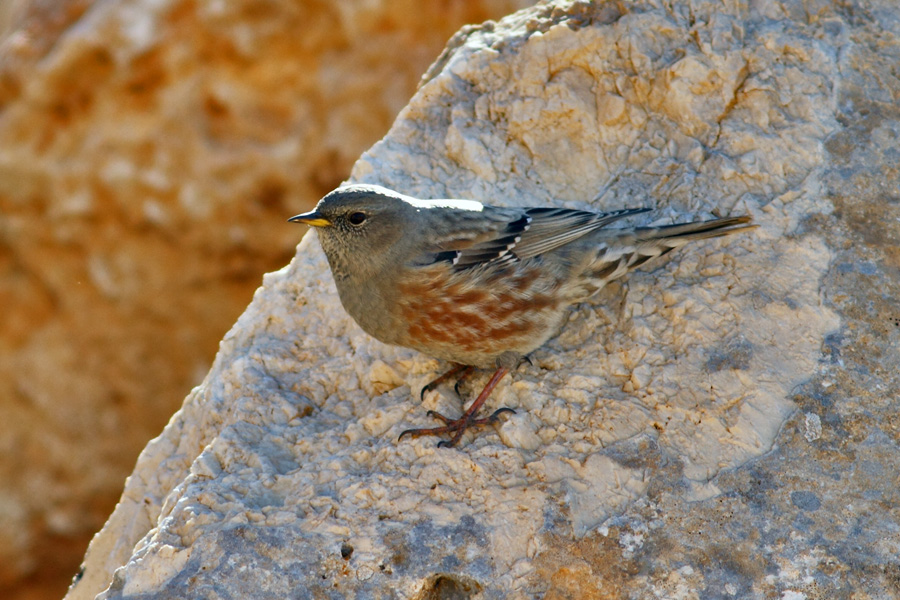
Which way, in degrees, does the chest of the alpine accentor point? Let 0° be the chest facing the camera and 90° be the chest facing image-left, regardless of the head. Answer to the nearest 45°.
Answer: approximately 90°
